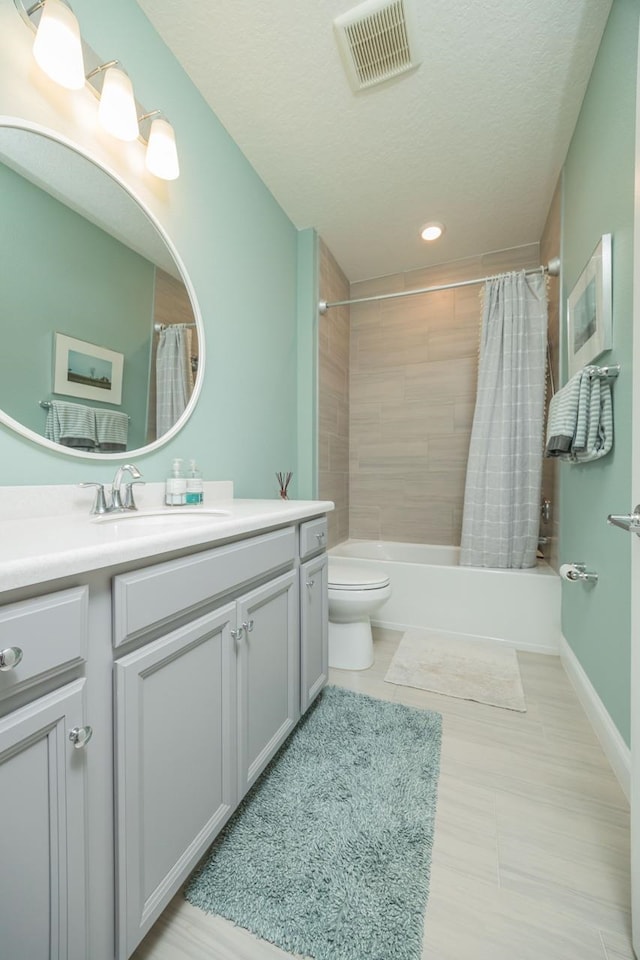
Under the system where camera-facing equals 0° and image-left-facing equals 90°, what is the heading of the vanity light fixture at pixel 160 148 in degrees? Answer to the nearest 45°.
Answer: approximately 315°

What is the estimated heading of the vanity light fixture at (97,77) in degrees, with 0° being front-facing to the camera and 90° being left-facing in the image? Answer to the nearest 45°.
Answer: approximately 315°

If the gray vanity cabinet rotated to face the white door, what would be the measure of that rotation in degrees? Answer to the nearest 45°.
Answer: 0° — it already faces it

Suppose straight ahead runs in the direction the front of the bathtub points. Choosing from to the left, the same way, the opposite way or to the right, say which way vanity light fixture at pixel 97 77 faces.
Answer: to the left

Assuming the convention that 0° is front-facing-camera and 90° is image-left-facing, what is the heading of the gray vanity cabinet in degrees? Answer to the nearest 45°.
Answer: approximately 315°

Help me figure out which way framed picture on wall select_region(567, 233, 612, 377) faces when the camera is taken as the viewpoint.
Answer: facing to the left of the viewer

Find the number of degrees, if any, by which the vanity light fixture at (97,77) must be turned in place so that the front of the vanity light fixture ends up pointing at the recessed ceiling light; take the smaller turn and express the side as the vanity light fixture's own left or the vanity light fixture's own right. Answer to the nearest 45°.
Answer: approximately 45° to the vanity light fixture's own left

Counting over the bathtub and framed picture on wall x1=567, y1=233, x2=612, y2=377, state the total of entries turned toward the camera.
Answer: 1

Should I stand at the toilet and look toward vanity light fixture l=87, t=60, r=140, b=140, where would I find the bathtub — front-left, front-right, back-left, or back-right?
back-left
